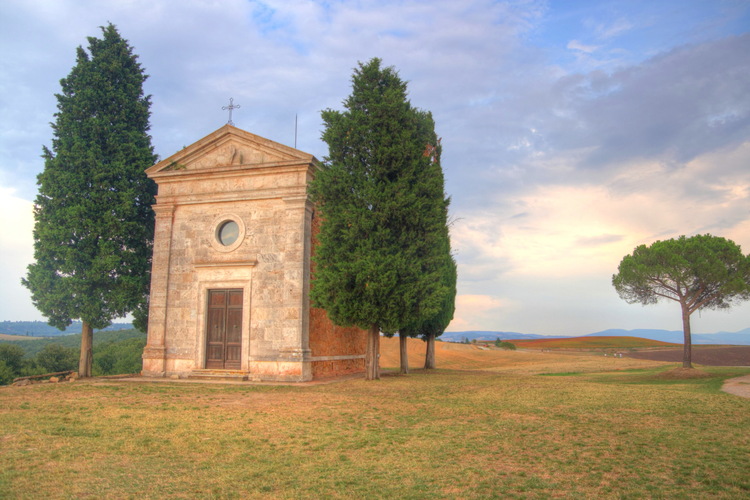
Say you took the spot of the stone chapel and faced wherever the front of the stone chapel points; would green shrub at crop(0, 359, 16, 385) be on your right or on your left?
on your right

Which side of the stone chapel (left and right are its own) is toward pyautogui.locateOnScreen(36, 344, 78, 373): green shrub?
right

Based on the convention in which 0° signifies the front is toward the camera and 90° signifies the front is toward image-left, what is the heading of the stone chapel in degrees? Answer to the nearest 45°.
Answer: approximately 45°

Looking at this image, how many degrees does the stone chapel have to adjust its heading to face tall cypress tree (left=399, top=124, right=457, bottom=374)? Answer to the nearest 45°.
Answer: approximately 135° to its left

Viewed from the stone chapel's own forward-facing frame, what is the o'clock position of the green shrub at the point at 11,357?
The green shrub is roughly at 3 o'clock from the stone chapel.

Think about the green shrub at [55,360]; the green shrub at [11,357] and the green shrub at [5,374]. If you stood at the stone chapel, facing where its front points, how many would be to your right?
3

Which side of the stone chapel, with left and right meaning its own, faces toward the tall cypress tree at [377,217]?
left
